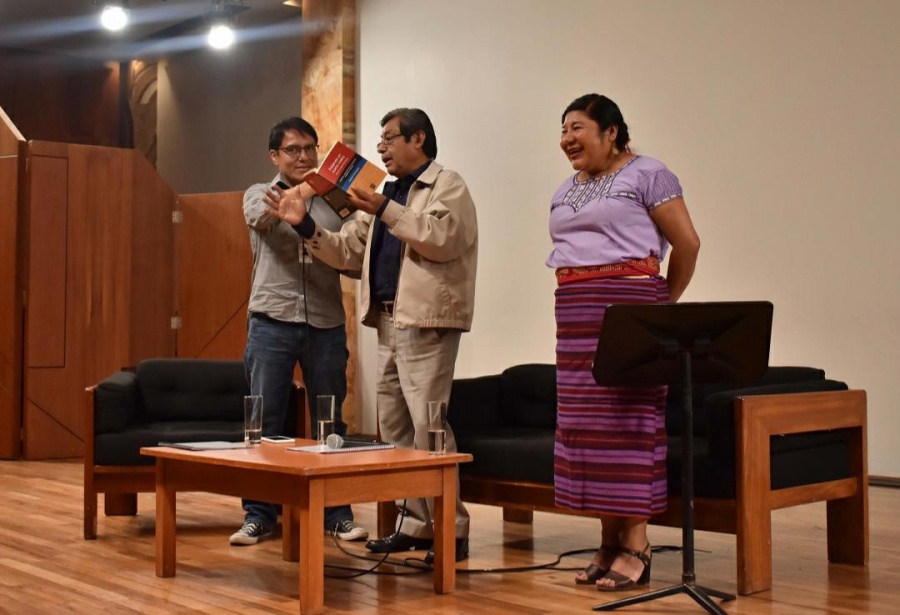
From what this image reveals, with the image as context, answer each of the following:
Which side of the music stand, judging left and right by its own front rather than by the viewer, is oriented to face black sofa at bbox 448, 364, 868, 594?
front

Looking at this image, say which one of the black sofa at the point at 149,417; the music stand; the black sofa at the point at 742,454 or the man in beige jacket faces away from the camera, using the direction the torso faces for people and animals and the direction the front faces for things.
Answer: the music stand

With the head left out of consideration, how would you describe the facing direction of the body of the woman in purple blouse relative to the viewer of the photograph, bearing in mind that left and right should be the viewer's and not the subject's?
facing the viewer and to the left of the viewer

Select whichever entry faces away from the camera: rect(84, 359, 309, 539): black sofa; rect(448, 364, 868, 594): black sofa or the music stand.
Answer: the music stand

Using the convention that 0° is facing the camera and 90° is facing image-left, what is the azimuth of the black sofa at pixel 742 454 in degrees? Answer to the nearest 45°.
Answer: approximately 45°

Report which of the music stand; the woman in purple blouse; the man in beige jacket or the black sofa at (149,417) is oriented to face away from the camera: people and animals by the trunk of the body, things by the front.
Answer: the music stand

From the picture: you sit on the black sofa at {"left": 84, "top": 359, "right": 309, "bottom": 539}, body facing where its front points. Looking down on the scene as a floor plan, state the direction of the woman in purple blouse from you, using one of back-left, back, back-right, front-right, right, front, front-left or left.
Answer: front-left

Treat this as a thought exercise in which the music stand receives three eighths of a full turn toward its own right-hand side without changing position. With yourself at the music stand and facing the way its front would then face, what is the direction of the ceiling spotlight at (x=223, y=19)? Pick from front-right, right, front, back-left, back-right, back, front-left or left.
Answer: back

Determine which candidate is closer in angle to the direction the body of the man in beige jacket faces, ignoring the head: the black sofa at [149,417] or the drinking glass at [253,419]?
the drinking glass

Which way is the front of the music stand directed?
away from the camera

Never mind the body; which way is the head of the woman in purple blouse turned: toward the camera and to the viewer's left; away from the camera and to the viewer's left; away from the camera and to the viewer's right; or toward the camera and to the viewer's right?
toward the camera and to the viewer's left

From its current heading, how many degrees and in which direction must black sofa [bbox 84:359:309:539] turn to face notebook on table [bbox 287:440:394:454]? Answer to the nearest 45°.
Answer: approximately 45° to its left

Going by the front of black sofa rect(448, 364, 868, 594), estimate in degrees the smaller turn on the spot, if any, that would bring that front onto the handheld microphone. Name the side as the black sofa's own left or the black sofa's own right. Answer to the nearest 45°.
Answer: approximately 45° to the black sofa's own right

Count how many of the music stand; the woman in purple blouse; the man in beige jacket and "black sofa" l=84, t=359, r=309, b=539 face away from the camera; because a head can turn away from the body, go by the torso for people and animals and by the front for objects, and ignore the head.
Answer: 1
